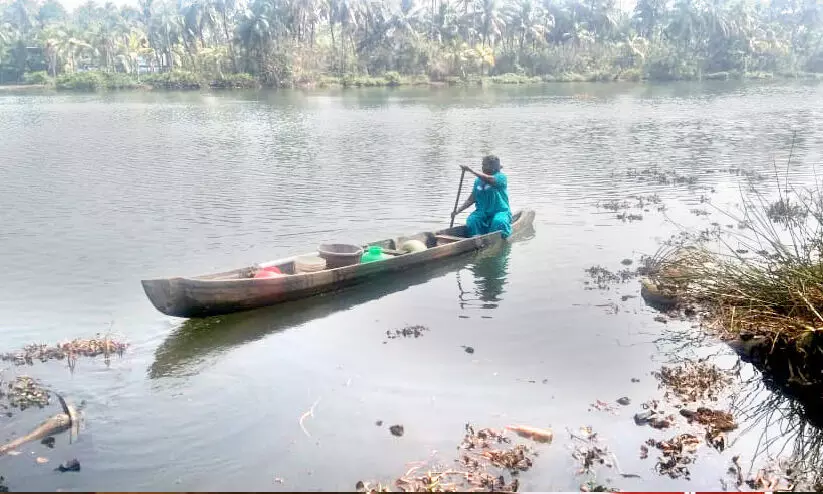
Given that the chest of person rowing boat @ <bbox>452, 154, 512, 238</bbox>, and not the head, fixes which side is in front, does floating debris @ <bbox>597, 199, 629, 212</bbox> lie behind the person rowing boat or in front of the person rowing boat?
behind

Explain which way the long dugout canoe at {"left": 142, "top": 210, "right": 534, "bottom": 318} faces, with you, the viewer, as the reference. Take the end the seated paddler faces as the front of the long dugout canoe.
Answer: facing the viewer and to the left of the viewer

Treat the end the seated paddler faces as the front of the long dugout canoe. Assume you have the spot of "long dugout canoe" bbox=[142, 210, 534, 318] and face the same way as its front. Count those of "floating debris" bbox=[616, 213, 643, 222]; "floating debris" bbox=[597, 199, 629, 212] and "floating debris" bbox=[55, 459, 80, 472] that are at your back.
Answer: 2

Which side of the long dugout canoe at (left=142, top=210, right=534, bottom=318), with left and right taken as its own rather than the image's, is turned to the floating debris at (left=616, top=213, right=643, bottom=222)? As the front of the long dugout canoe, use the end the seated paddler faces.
back

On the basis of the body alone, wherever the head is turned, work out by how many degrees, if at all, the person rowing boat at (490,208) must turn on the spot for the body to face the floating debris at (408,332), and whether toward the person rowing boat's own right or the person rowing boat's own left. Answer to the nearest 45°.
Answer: approximately 45° to the person rowing boat's own left

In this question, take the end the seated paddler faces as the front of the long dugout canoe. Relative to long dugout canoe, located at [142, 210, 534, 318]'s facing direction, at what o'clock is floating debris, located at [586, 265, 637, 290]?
The floating debris is roughly at 7 o'clock from the long dugout canoe.

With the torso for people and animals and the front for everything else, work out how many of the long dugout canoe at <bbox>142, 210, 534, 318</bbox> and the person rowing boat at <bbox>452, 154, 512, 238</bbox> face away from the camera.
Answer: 0

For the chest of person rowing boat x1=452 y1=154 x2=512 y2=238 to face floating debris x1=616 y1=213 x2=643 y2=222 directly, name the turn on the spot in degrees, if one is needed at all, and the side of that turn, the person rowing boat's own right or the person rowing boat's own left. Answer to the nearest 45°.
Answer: approximately 180°

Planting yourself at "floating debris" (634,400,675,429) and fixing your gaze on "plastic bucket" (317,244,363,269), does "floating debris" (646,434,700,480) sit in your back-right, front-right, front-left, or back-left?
back-left

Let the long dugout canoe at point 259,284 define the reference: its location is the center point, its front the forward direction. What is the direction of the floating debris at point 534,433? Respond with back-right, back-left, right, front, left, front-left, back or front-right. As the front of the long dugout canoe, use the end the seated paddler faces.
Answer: left

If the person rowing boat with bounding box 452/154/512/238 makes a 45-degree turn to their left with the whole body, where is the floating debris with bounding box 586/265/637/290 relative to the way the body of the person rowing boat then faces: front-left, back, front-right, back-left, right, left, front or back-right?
front-left

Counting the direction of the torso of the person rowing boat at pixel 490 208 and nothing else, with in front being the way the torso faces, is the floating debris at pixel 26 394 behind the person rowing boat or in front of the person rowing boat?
in front

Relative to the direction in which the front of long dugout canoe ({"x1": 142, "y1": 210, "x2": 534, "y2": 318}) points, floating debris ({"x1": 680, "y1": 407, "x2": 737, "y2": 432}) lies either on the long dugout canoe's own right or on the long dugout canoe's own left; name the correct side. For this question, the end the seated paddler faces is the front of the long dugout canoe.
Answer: on the long dugout canoe's own left

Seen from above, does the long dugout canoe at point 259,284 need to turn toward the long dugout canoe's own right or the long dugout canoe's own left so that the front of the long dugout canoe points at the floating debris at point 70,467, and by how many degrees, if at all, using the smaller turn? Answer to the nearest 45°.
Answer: approximately 45° to the long dugout canoe's own left

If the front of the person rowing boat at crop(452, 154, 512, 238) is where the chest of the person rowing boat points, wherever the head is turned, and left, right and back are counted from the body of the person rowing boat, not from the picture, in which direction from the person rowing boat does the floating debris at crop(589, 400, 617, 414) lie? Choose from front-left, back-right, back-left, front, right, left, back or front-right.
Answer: front-left

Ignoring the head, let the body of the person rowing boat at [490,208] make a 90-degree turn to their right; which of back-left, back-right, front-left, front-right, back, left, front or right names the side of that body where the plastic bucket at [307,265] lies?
left
